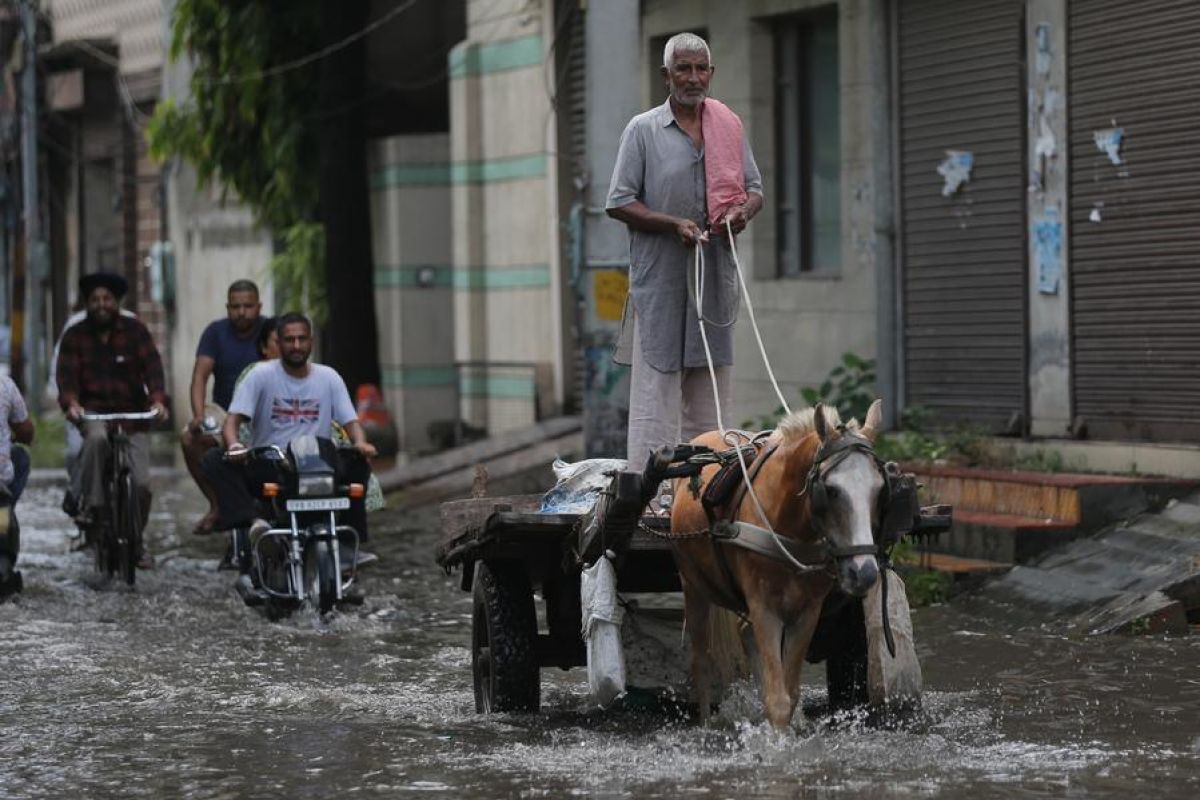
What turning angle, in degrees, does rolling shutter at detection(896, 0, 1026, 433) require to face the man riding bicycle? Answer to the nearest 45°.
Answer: approximately 45° to its right

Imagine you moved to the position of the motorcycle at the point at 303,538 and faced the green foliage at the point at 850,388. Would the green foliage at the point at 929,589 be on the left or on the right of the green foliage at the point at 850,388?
right

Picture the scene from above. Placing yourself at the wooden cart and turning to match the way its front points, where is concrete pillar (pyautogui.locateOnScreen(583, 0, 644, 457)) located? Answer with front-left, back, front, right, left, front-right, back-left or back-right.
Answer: back

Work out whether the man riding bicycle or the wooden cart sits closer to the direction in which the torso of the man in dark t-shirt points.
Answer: the wooden cart
